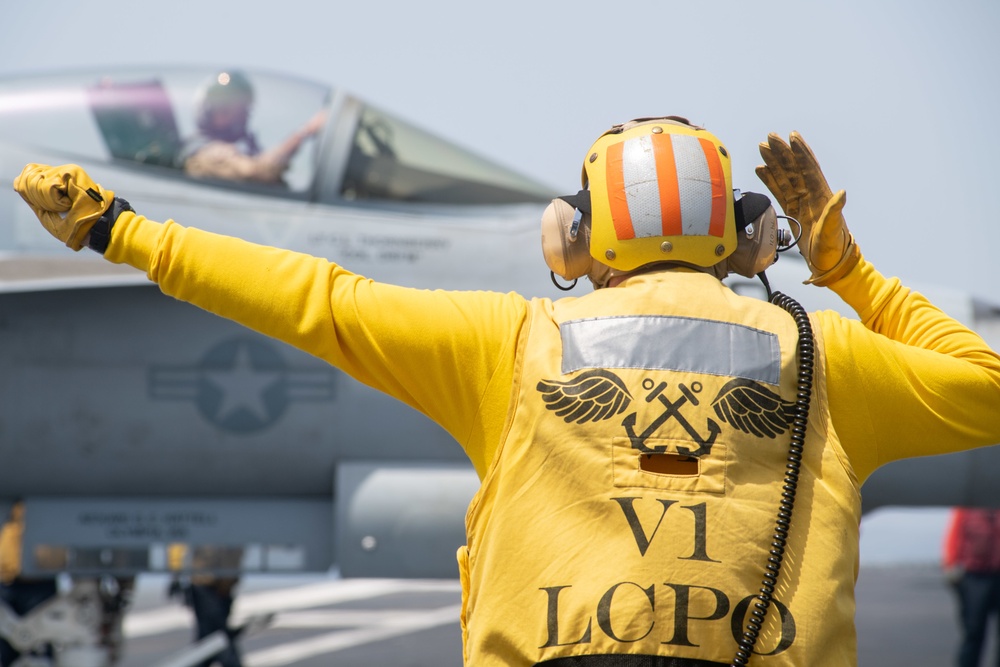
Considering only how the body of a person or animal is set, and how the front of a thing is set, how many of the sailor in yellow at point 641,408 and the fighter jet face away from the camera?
1

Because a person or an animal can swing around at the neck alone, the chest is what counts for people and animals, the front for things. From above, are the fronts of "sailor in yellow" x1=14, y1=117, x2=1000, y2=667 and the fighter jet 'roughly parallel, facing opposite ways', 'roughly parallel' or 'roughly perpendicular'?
roughly perpendicular

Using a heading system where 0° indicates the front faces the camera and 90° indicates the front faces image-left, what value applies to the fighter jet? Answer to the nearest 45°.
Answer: approximately 270°

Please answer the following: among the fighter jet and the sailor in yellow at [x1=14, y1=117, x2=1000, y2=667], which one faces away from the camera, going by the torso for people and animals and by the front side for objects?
the sailor in yellow

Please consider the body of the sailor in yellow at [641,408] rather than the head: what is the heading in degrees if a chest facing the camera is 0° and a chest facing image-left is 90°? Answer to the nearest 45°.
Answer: approximately 180°

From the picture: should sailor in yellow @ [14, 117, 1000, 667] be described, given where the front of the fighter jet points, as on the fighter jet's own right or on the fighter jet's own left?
on the fighter jet's own right
